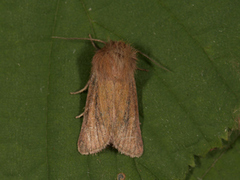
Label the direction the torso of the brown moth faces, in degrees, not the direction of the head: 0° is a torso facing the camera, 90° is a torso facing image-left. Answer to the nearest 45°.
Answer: approximately 180°
